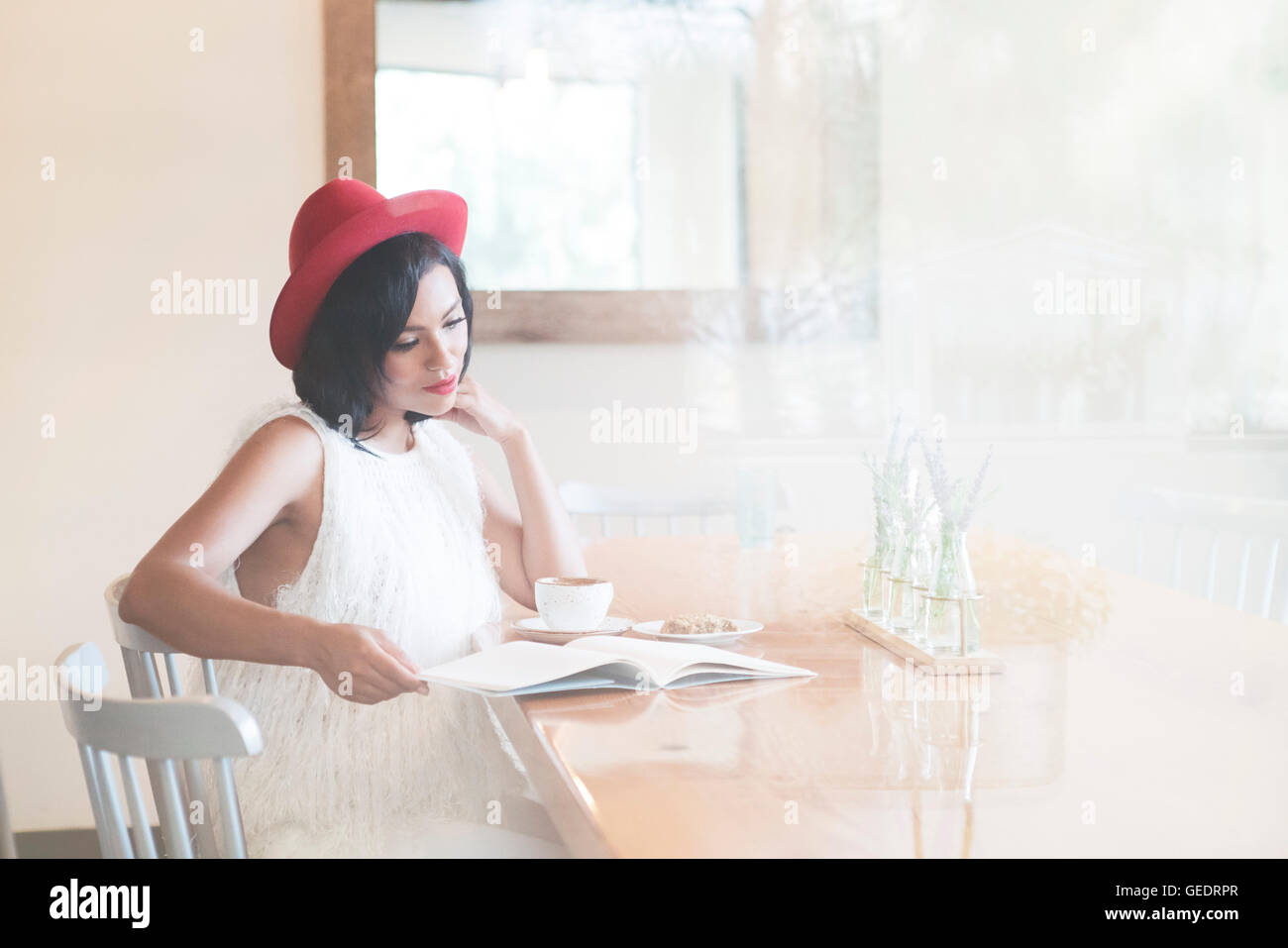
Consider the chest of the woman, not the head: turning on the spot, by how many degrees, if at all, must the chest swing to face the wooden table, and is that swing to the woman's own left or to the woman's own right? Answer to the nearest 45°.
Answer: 0° — they already face it

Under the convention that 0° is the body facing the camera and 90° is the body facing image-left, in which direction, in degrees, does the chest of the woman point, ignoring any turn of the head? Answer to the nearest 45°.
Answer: approximately 315°

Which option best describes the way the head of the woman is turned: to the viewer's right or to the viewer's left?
to the viewer's right
